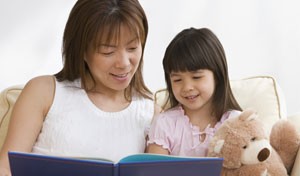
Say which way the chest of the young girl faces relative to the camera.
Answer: toward the camera
